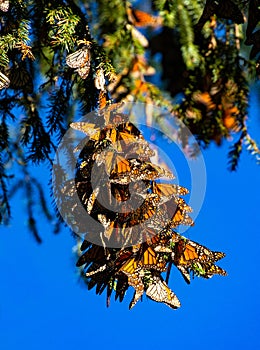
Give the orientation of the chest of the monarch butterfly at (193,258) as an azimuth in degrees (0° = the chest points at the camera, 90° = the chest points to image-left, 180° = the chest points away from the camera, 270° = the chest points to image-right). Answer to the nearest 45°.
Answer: approximately 90°
